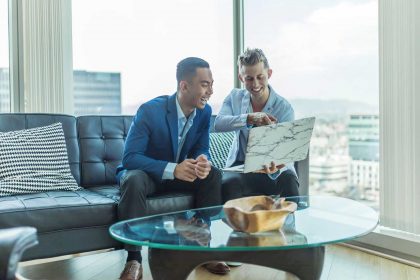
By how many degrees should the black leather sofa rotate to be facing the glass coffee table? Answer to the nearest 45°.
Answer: approximately 45° to its left

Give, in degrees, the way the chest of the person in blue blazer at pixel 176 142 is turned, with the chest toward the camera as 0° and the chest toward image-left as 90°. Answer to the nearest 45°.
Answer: approximately 315°

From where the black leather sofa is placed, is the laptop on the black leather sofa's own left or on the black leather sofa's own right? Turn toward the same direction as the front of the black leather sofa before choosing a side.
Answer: on the black leather sofa's own left

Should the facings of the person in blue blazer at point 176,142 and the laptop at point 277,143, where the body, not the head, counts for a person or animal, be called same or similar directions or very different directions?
very different directions

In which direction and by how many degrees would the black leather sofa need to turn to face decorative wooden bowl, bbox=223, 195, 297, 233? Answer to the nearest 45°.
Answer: approximately 45° to its left

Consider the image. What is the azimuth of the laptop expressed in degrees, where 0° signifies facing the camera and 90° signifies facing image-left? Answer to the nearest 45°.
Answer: approximately 135°

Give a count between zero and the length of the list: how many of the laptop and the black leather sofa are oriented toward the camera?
1
